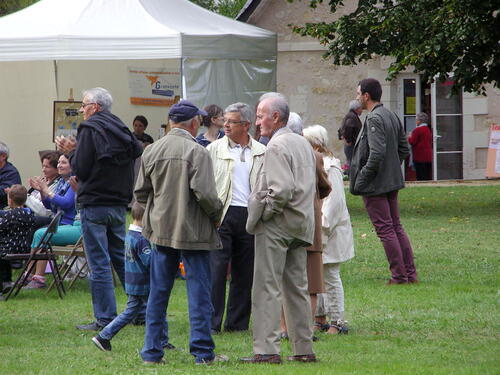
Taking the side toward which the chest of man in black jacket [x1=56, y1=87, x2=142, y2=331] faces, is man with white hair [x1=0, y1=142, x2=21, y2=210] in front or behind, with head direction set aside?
in front

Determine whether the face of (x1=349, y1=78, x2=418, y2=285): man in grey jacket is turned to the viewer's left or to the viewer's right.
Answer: to the viewer's left

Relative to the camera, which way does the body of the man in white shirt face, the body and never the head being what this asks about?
toward the camera

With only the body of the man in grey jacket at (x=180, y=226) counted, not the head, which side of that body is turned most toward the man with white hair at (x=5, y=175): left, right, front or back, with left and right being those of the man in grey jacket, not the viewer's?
left

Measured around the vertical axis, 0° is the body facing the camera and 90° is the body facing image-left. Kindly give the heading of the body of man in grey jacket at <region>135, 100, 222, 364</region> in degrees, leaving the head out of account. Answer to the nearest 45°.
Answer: approximately 225°

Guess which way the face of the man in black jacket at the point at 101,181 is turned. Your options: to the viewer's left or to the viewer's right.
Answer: to the viewer's left

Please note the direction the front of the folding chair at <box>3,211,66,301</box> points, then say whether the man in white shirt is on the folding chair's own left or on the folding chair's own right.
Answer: on the folding chair's own left

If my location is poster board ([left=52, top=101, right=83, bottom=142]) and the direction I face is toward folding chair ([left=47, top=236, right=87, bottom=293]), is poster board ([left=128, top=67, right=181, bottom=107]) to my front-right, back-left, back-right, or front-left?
back-left

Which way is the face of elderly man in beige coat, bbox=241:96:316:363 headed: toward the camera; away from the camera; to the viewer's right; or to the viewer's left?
to the viewer's left
